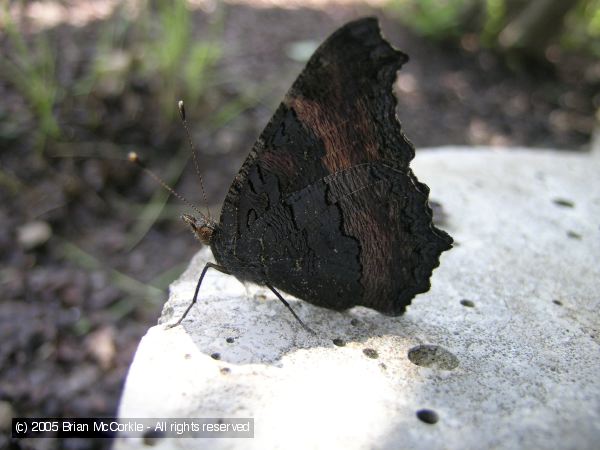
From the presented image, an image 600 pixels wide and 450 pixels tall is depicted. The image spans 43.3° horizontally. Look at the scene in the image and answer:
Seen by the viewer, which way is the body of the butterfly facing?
to the viewer's left
